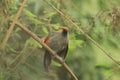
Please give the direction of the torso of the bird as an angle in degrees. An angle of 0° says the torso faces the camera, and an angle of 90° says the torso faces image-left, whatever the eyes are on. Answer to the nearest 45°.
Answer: approximately 315°
